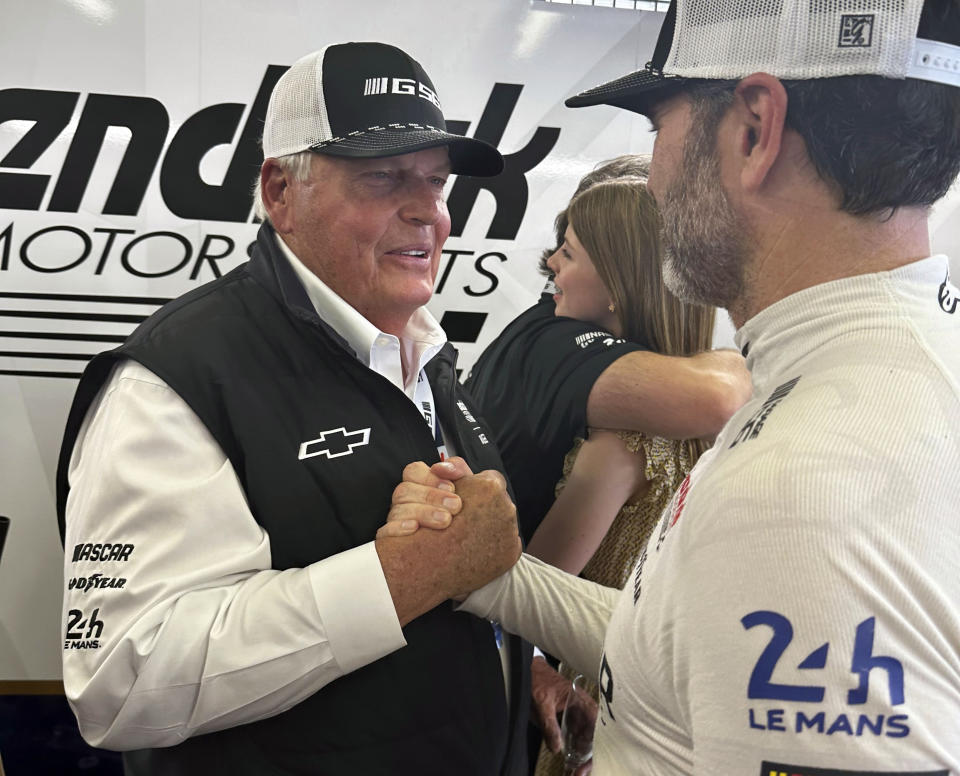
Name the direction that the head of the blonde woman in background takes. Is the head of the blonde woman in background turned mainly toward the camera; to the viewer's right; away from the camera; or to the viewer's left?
to the viewer's left

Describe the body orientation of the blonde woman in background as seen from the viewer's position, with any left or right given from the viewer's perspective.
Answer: facing to the left of the viewer

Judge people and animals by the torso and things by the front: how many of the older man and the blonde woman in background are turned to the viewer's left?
1

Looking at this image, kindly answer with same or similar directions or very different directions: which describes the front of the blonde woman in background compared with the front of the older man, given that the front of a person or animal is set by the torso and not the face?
very different directions

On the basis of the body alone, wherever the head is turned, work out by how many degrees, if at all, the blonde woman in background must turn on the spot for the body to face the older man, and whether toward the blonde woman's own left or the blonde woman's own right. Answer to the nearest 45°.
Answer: approximately 45° to the blonde woman's own left

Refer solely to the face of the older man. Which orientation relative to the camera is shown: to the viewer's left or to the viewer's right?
to the viewer's right

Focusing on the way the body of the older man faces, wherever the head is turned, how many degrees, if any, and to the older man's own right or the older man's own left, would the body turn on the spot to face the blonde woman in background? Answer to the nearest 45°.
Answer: approximately 90° to the older man's own left
